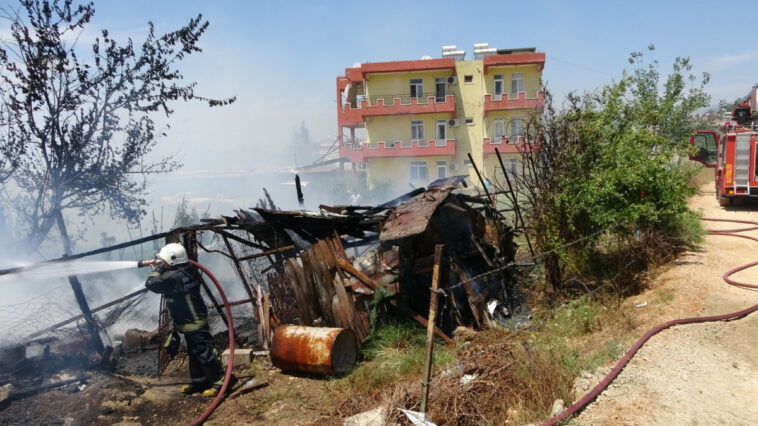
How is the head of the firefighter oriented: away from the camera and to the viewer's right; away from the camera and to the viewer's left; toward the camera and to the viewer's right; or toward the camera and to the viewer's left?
away from the camera and to the viewer's left

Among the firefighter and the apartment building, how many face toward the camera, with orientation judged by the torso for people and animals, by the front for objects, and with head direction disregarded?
1

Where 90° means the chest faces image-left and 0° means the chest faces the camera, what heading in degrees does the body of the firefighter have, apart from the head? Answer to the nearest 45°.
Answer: approximately 90°

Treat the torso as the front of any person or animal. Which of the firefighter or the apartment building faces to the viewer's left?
the firefighter

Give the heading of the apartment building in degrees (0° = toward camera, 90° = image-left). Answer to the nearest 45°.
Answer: approximately 0°

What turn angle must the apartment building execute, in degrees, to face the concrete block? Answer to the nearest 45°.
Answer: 0° — it already faces it

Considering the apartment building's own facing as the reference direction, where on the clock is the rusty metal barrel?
The rusty metal barrel is roughly at 12 o'clock from the apartment building.

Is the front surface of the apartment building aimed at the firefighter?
yes
